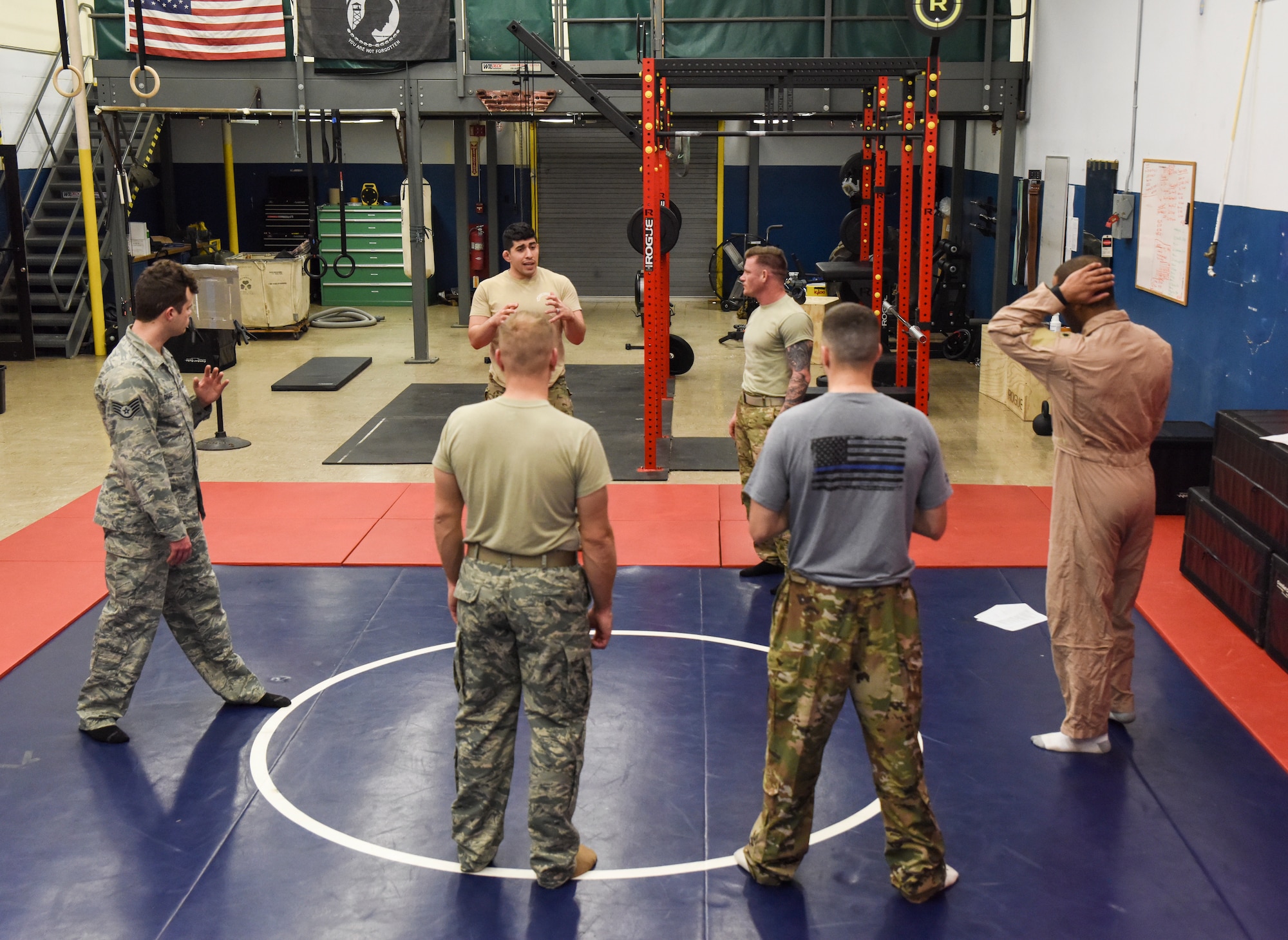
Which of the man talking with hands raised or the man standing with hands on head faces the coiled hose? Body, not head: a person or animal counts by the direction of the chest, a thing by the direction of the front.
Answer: the man standing with hands on head

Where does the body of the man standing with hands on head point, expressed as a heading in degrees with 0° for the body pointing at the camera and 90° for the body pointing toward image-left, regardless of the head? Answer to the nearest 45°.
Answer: approximately 135°

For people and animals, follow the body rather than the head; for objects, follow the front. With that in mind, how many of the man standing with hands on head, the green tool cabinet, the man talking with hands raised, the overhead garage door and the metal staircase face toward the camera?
4

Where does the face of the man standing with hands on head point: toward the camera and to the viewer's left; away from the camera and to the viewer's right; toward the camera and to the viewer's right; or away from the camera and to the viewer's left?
away from the camera and to the viewer's left

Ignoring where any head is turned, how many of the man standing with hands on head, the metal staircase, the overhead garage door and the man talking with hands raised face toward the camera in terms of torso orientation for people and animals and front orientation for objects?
3

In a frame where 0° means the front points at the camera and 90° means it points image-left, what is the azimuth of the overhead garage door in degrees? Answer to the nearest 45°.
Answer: approximately 0°

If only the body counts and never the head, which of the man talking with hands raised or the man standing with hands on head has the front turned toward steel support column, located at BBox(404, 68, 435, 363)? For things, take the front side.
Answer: the man standing with hands on head

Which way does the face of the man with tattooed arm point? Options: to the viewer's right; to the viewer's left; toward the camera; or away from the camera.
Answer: to the viewer's left
